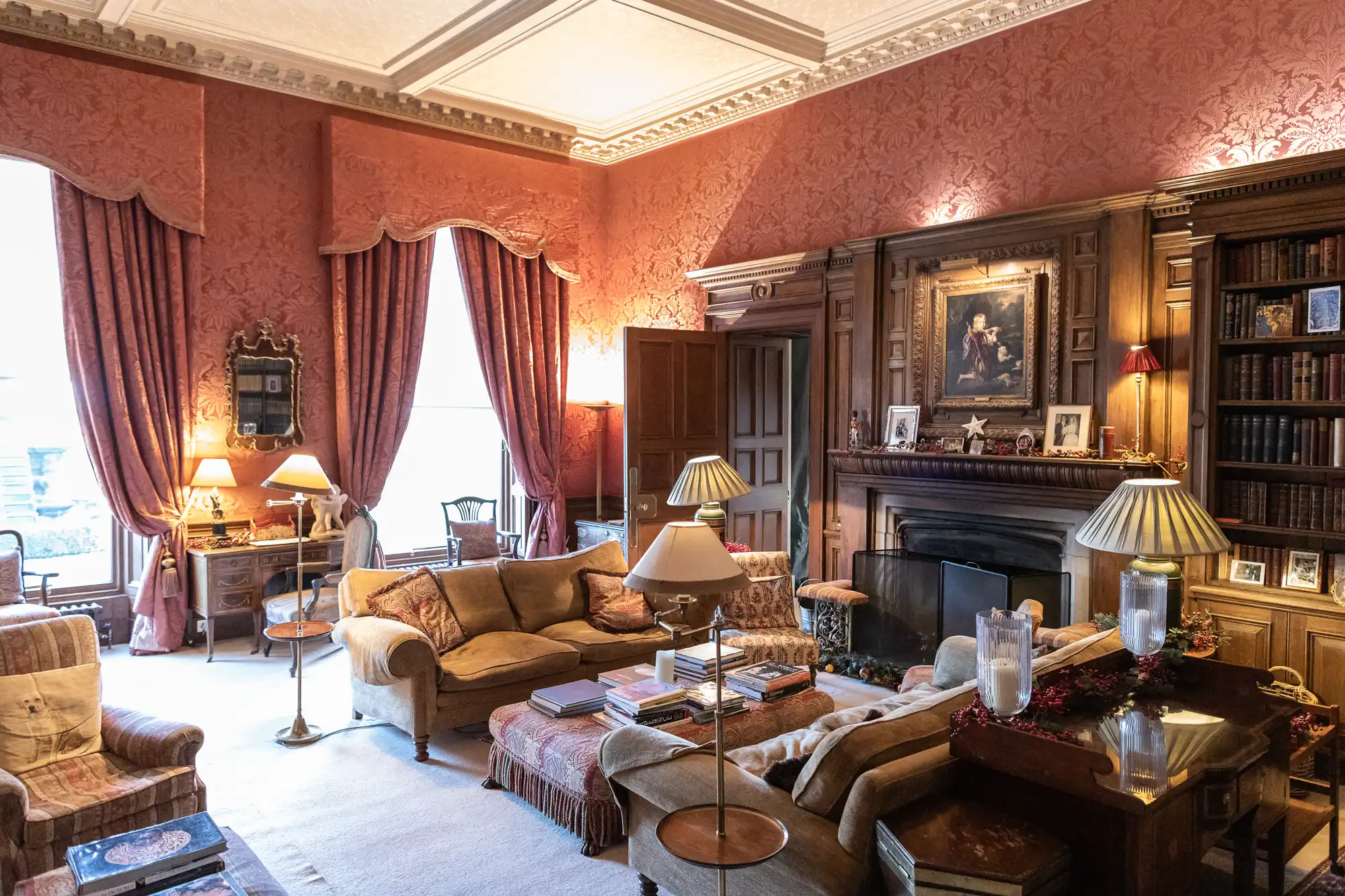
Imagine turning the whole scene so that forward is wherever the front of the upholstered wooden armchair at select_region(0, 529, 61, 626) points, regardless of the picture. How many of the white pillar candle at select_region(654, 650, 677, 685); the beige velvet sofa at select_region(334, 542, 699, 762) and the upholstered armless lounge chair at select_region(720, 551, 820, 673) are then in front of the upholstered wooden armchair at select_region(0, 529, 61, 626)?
3

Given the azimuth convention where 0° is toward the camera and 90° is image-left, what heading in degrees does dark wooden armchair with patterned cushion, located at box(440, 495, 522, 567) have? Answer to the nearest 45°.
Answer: approximately 315°

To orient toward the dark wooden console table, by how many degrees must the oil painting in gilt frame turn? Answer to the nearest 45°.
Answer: approximately 45° to its left

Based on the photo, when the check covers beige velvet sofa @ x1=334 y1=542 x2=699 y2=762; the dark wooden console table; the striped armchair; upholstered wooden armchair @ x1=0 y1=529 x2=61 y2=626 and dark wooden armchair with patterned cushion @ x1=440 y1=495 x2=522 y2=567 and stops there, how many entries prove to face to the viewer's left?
0

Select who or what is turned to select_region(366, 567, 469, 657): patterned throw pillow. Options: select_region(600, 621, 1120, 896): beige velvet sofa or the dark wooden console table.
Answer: the beige velvet sofa

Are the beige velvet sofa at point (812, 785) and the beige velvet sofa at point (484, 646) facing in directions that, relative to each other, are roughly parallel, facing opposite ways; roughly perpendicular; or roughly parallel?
roughly parallel, facing opposite ways

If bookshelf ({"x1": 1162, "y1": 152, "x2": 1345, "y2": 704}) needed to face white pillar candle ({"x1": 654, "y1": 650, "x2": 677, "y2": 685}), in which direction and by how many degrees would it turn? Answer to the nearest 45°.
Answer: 0° — it already faces it

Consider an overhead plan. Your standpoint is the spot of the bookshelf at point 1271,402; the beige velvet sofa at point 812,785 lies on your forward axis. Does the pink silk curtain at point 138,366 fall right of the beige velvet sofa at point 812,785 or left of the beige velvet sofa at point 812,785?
right

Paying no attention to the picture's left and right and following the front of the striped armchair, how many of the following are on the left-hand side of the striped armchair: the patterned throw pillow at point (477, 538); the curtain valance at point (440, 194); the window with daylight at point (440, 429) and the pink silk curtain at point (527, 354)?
4

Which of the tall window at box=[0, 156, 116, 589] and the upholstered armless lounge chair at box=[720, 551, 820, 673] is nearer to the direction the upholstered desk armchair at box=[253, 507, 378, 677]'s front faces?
the tall window

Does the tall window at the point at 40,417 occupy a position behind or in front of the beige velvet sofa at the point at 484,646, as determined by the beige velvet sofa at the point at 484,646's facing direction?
behind
